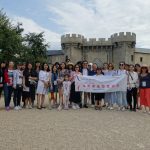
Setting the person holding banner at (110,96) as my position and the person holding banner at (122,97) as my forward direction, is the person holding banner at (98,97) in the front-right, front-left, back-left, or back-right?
back-right

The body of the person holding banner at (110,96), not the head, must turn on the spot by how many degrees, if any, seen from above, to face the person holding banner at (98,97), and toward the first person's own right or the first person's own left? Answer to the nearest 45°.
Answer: approximately 45° to the first person's own right

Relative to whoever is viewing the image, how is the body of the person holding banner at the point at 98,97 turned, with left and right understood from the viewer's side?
facing the viewer

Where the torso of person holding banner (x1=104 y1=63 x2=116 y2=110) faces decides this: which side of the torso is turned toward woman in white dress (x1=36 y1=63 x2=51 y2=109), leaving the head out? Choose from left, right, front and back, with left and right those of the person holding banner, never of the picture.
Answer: right

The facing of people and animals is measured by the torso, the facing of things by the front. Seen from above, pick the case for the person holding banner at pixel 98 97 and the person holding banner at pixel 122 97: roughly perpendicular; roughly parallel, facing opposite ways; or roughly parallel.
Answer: roughly parallel

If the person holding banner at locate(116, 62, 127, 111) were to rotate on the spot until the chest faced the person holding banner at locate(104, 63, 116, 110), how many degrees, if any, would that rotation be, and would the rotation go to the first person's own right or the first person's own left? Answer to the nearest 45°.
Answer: approximately 135° to the first person's own right

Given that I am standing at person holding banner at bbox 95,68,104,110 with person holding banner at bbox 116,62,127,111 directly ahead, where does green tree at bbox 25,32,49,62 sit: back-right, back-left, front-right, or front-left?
back-left

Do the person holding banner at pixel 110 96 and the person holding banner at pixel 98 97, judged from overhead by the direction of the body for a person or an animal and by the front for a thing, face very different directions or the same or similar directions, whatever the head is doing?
same or similar directions

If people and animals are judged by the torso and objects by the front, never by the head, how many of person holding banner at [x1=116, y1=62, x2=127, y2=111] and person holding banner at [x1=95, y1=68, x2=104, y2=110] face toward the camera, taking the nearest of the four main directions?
2

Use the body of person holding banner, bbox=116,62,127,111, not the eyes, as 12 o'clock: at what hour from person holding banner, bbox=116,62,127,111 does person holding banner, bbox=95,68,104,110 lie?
person holding banner, bbox=95,68,104,110 is roughly at 3 o'clock from person holding banner, bbox=116,62,127,111.

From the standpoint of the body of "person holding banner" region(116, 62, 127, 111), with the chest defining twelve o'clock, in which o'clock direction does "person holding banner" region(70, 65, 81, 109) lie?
"person holding banner" region(70, 65, 81, 109) is roughly at 3 o'clock from "person holding banner" region(116, 62, 127, 111).

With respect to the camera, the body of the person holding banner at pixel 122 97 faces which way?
toward the camera
